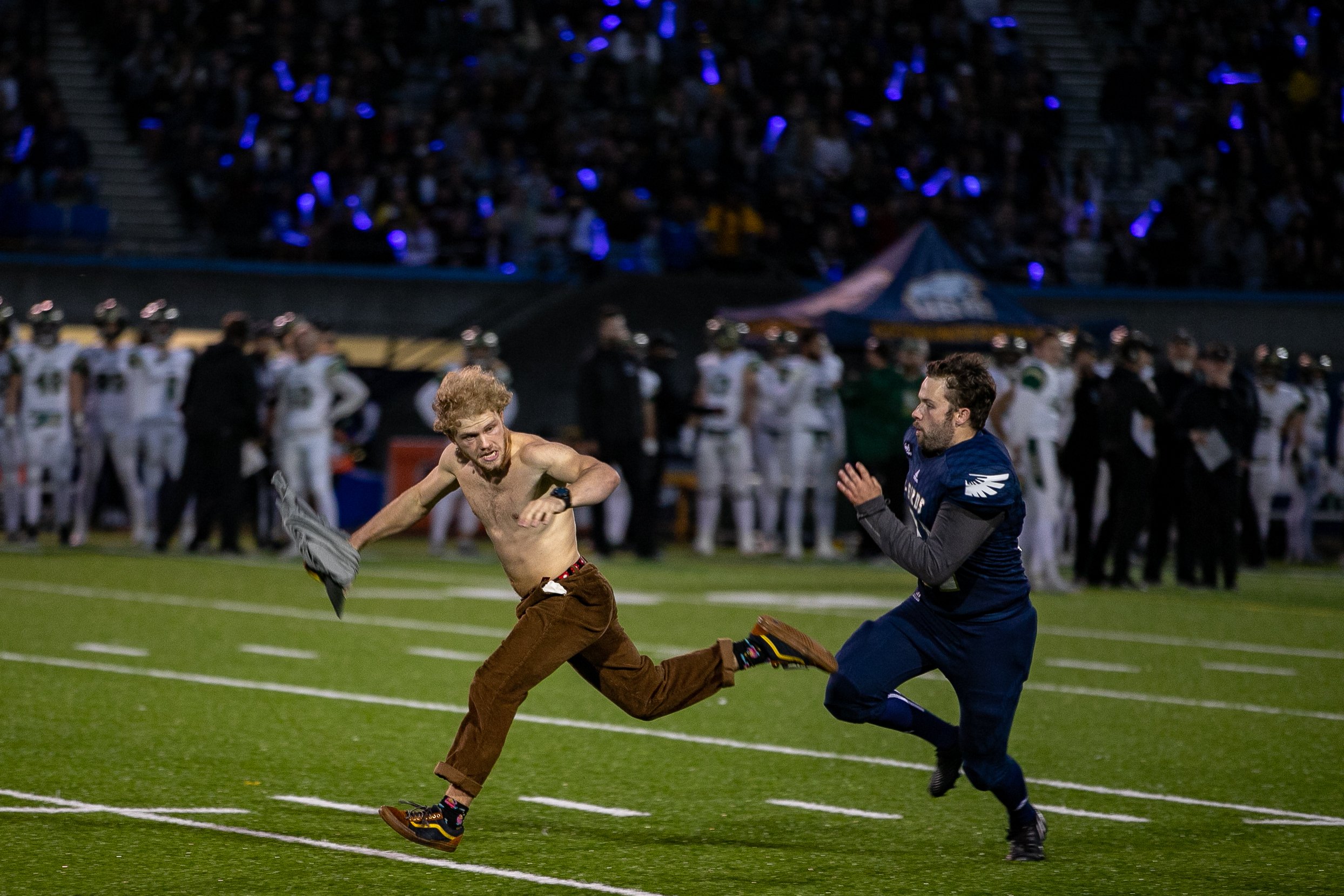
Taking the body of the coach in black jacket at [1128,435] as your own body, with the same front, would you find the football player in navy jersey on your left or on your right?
on your right

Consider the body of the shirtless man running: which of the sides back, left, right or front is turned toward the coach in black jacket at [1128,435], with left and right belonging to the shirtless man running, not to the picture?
back

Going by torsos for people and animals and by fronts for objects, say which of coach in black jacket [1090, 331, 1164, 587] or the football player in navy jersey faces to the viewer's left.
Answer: the football player in navy jersey

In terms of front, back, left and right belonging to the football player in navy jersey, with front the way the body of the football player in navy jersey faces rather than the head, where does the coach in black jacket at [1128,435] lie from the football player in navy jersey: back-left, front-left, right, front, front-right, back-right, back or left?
right

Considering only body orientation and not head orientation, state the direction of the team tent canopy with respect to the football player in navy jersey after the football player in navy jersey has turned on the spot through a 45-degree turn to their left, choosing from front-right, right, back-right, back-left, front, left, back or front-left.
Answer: back-right

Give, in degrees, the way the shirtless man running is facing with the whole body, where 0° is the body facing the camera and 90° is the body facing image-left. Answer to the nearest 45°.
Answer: approximately 45°

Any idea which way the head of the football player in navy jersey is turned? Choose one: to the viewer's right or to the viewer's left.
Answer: to the viewer's left

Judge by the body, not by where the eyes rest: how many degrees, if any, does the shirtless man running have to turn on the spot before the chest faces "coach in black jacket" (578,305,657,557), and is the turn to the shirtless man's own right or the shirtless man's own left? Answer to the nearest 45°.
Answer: approximately 135° to the shirtless man's own right

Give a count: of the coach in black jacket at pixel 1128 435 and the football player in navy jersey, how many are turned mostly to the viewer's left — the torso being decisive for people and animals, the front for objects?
1

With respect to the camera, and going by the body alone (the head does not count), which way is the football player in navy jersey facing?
to the viewer's left

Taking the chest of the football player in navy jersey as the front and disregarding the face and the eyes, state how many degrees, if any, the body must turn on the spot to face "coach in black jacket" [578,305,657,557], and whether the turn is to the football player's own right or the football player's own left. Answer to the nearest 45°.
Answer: approximately 90° to the football player's own right
